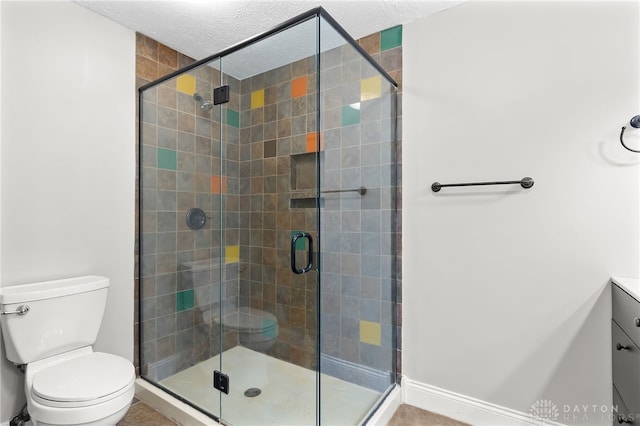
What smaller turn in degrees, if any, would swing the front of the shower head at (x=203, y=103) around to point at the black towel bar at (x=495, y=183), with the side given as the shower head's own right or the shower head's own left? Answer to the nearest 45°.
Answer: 0° — it already faces it

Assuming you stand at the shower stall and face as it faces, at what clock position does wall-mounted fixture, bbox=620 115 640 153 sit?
The wall-mounted fixture is roughly at 8 o'clock from the shower stall.

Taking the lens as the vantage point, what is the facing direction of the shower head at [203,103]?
facing the viewer and to the right of the viewer

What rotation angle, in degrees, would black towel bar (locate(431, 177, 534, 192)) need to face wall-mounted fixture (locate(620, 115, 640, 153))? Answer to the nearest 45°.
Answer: approximately 135° to its left

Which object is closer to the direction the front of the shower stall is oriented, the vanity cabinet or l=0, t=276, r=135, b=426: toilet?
the toilet

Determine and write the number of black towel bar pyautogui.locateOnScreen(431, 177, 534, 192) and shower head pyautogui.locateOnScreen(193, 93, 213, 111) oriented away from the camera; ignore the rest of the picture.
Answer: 0

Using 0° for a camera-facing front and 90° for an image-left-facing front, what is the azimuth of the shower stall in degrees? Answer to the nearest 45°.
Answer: approximately 45°

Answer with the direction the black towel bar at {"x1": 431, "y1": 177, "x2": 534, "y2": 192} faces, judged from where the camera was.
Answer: facing the viewer and to the left of the viewer

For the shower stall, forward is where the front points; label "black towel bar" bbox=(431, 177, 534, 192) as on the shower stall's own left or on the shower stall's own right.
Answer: on the shower stall's own left

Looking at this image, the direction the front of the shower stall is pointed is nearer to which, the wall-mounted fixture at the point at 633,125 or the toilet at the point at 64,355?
the toilet

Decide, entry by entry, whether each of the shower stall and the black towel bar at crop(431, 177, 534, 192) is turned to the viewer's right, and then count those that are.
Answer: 0
